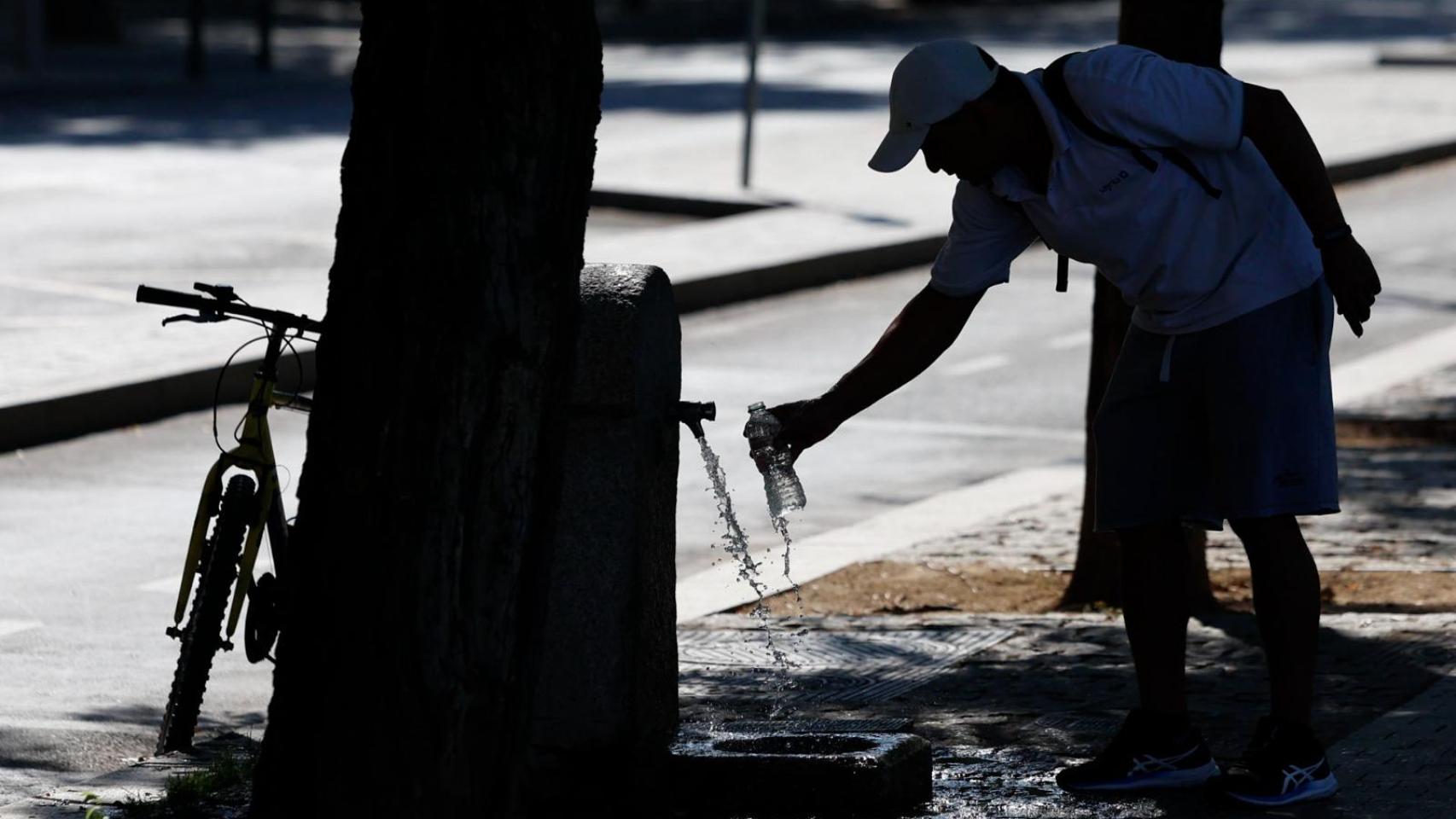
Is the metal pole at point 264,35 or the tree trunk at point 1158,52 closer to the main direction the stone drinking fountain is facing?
the tree trunk

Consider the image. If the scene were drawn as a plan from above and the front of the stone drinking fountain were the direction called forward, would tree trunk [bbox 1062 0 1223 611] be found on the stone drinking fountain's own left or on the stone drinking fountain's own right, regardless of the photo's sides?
on the stone drinking fountain's own left

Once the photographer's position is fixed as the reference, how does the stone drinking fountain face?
facing to the right of the viewer

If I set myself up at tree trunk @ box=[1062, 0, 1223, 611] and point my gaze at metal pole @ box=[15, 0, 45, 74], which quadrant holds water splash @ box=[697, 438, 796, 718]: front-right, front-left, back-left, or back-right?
back-left

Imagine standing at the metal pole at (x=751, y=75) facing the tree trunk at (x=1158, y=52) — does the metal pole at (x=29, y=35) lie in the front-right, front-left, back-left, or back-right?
back-right

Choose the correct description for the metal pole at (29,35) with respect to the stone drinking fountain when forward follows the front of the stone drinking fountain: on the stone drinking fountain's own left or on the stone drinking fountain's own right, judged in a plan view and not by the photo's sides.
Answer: on the stone drinking fountain's own left

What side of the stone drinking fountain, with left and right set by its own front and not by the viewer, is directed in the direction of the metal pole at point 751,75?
left

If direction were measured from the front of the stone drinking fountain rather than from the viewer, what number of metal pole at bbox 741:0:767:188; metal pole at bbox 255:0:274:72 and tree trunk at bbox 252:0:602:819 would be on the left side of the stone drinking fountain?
2

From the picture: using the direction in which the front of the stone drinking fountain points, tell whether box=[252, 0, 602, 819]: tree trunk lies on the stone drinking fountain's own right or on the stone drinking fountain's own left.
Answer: on the stone drinking fountain's own right

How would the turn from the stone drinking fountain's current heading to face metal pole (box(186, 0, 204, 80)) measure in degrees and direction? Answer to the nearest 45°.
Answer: approximately 90° to its left
